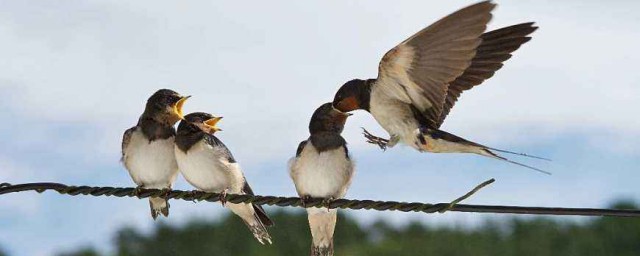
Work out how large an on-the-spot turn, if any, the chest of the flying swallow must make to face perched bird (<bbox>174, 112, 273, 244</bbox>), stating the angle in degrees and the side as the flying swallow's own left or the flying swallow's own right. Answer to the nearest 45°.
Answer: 0° — it already faces it

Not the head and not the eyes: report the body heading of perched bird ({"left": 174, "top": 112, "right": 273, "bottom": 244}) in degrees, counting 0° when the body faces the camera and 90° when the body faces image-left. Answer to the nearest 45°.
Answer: approximately 45°

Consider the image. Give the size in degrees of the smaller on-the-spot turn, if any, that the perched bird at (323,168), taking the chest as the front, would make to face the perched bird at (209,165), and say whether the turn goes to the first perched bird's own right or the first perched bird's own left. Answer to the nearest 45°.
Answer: approximately 90° to the first perched bird's own right

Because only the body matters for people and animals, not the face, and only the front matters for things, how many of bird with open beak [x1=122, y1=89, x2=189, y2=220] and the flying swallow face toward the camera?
1

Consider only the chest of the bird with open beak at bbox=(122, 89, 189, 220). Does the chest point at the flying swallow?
no

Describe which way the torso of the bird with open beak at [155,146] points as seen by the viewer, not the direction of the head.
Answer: toward the camera

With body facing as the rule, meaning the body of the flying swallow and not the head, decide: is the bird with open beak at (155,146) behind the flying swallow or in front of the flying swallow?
in front

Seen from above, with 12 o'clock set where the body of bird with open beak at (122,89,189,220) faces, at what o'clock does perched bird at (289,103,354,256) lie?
The perched bird is roughly at 10 o'clock from the bird with open beak.

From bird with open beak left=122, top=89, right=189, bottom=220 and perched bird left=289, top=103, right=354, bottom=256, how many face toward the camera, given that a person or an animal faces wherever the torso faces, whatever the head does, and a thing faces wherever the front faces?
2

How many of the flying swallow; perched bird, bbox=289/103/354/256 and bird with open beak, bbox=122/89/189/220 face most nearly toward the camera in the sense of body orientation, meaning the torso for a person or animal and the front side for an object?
2

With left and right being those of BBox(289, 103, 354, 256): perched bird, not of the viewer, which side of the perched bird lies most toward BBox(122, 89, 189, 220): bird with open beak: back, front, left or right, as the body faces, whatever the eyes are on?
right

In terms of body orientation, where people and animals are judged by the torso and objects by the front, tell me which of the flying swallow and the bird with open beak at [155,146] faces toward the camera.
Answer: the bird with open beak

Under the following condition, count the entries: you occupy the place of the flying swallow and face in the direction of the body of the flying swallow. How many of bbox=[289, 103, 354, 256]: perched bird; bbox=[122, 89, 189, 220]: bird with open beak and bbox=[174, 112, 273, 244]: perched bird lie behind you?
0

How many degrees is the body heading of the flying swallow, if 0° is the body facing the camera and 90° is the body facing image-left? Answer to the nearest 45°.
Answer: approximately 90°
